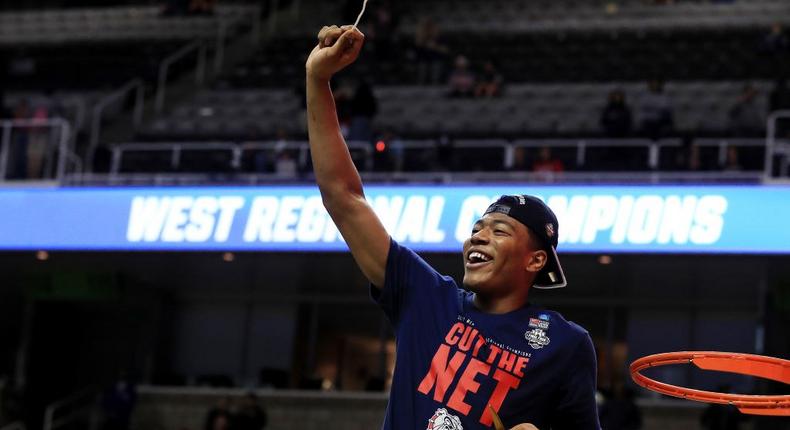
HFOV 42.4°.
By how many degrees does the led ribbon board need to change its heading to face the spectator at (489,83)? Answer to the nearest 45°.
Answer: approximately 180°

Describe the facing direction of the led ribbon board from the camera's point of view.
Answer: facing the viewer

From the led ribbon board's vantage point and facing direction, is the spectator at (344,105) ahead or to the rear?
to the rear

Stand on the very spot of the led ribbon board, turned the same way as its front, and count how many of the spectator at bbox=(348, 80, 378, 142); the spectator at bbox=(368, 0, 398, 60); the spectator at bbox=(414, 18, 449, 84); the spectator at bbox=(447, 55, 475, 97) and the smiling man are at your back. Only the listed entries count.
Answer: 4

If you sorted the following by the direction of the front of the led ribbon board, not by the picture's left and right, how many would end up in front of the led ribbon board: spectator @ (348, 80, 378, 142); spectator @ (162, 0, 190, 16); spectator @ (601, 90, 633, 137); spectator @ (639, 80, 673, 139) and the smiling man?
1

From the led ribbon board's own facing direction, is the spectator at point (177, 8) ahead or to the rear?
to the rear

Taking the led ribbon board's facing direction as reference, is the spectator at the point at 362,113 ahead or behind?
behind

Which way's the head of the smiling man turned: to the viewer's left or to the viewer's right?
to the viewer's left

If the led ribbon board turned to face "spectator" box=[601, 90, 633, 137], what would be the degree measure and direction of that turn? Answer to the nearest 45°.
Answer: approximately 135° to its left

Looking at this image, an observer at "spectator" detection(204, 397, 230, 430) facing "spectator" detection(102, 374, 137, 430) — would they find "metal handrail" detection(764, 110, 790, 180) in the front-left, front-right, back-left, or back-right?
back-right
